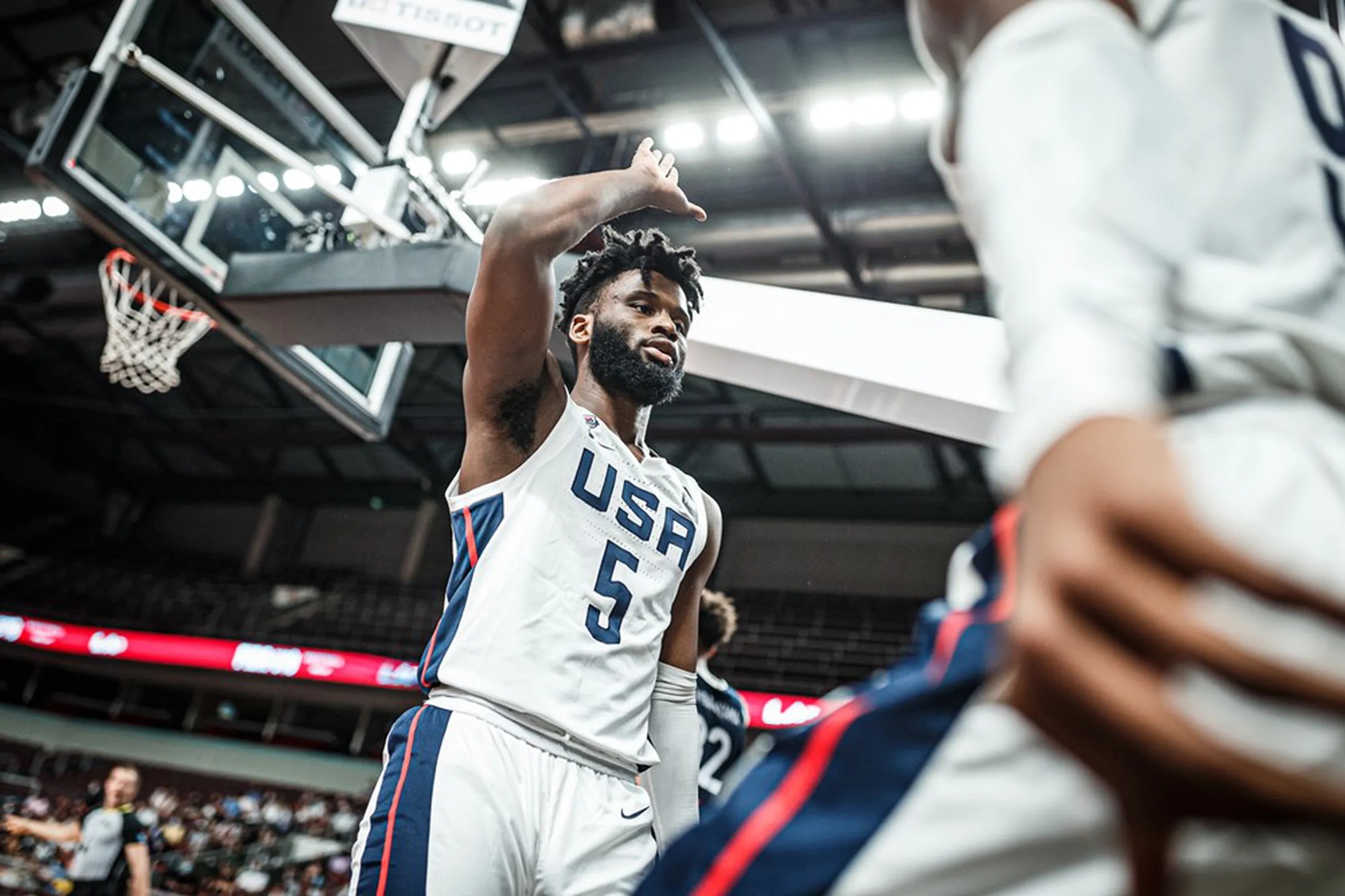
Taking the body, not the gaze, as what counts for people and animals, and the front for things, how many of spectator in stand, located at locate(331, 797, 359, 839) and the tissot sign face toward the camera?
2

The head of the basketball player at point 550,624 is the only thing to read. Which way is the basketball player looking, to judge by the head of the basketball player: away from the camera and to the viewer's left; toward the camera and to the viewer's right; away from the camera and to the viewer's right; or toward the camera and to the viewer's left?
toward the camera and to the viewer's right

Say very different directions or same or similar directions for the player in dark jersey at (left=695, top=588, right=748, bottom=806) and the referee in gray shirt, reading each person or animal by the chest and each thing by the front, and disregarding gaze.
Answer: very different directions

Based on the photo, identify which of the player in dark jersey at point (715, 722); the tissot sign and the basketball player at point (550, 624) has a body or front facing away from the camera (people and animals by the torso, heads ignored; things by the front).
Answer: the player in dark jersey

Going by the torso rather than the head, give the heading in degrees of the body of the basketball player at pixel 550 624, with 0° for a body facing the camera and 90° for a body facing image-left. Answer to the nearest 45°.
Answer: approximately 315°

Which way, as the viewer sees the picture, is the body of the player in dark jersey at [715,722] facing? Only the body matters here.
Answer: away from the camera

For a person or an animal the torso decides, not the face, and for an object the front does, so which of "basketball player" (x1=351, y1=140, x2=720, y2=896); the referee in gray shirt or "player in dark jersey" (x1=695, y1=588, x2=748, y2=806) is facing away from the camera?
the player in dark jersey
